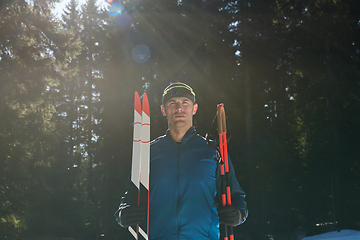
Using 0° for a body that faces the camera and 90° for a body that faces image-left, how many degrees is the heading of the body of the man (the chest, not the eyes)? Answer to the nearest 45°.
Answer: approximately 0°
